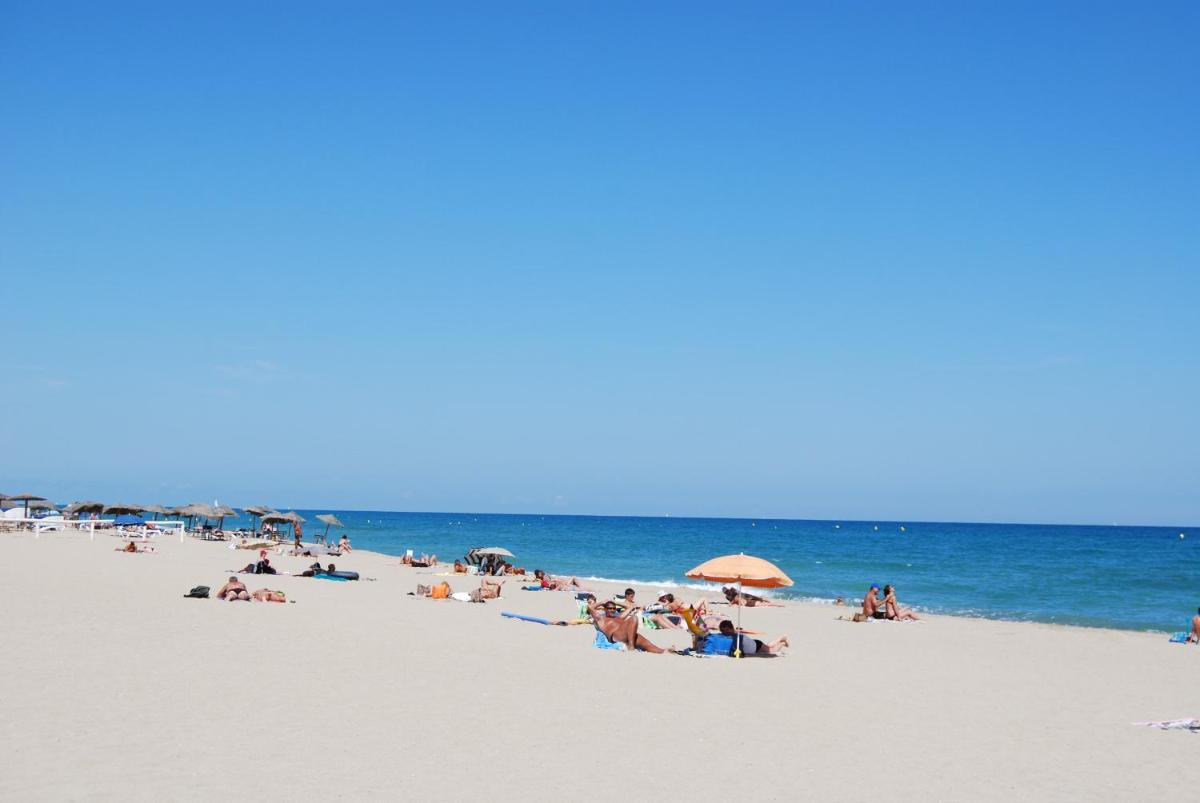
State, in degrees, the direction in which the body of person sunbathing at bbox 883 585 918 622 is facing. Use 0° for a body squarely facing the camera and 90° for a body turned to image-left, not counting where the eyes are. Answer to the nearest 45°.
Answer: approximately 270°

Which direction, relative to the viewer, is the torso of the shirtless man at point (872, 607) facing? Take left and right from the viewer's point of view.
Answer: facing to the right of the viewer

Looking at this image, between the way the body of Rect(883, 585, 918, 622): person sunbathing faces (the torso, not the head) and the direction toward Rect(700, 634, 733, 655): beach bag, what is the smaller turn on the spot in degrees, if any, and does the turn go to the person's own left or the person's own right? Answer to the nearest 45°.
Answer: approximately 90° to the person's own right

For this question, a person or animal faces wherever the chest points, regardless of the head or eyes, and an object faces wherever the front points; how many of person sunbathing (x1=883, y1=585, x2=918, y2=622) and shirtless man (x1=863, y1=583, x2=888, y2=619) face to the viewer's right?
2

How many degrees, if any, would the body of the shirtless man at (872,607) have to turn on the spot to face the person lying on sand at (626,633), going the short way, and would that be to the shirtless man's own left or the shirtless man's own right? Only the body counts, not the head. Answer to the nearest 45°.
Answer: approximately 90° to the shirtless man's own right

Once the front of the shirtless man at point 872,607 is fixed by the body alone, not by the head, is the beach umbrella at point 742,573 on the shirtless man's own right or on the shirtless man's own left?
on the shirtless man's own right

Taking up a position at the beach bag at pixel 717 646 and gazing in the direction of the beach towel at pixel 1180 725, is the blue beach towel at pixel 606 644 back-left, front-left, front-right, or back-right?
back-right
